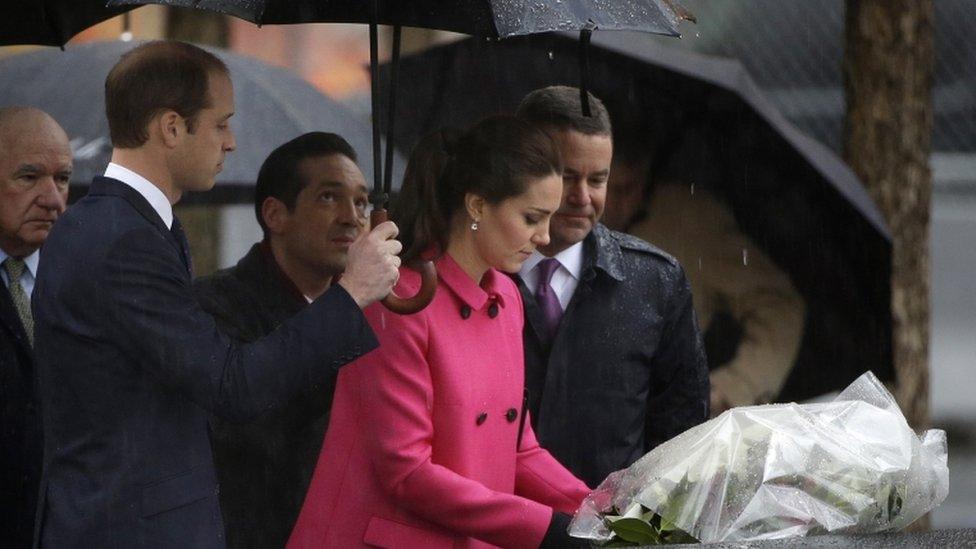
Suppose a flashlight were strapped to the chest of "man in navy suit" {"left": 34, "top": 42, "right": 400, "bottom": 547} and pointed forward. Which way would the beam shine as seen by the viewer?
to the viewer's right

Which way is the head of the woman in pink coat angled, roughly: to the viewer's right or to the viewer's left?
to the viewer's right

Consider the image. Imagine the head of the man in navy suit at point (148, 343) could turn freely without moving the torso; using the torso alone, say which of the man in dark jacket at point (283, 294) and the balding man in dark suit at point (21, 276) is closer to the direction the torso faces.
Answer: the man in dark jacket

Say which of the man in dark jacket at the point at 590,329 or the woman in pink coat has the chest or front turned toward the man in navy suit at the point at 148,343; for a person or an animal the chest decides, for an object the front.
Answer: the man in dark jacket

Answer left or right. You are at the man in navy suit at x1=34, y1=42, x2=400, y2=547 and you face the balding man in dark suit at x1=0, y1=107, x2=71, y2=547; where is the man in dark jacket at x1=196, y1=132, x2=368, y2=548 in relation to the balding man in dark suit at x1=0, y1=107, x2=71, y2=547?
right

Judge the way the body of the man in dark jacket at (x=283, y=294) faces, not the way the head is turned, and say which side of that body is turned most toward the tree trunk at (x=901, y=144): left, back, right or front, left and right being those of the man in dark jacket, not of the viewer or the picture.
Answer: left

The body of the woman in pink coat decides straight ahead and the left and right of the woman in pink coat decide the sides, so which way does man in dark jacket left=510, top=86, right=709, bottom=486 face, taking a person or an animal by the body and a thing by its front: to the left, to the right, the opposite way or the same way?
to the right

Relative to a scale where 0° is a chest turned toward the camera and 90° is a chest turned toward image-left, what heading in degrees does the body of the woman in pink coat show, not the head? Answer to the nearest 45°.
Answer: approximately 315°

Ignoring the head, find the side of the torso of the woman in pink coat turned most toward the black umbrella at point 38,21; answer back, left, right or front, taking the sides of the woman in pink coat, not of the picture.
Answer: back

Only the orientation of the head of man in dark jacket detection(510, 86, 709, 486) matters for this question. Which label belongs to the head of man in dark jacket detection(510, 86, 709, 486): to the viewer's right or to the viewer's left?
to the viewer's left

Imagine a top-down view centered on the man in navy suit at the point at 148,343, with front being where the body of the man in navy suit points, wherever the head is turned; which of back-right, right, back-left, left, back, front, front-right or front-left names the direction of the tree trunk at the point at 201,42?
left

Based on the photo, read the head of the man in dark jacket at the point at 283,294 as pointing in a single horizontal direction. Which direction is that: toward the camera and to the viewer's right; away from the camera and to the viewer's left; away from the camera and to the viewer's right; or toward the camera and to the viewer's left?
toward the camera and to the viewer's right

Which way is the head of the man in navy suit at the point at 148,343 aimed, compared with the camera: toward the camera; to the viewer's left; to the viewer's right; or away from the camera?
to the viewer's right

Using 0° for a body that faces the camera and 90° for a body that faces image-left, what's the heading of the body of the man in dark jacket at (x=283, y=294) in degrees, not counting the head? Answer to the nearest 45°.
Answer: approximately 315°
